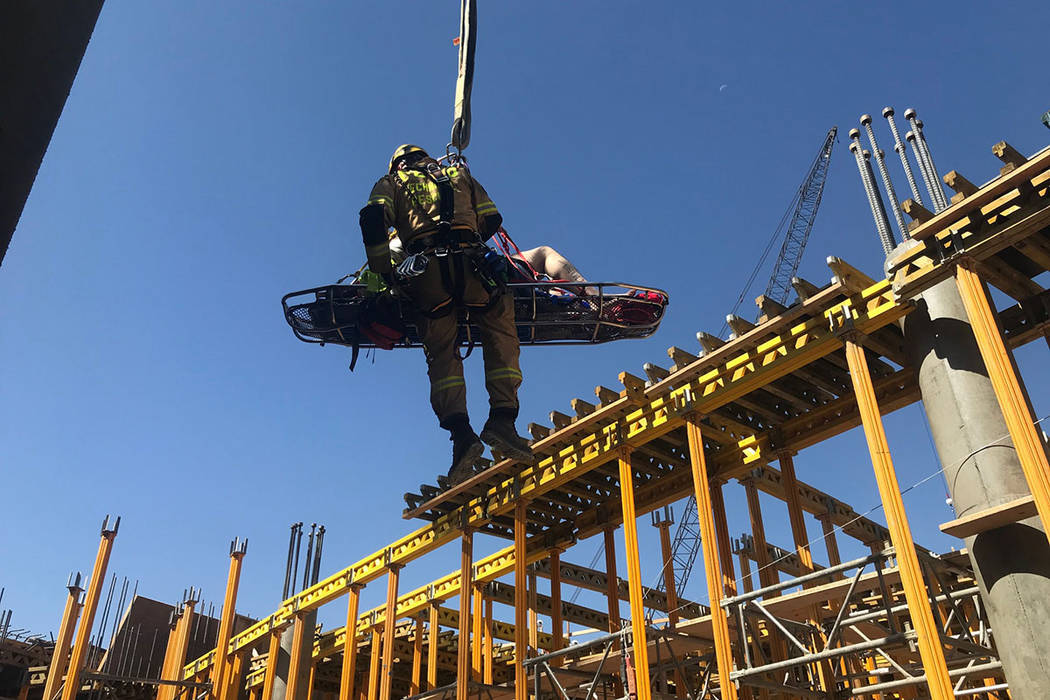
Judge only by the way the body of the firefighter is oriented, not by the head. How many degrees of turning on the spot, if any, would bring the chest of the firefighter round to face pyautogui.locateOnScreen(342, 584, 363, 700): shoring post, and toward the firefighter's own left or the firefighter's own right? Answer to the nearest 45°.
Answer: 0° — they already face it

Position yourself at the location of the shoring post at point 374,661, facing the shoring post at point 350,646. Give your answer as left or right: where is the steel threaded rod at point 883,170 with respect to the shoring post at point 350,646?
left

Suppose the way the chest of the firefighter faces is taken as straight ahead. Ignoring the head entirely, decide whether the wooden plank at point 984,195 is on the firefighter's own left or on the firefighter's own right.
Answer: on the firefighter's own right

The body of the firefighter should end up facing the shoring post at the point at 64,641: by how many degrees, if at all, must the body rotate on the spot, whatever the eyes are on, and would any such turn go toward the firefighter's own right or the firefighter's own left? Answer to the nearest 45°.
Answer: approximately 45° to the firefighter's own left

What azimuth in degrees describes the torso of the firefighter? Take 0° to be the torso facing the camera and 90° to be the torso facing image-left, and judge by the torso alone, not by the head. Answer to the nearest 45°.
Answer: approximately 180°

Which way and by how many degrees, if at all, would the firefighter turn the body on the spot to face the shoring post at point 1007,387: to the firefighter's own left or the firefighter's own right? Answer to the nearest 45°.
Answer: approximately 135° to the firefighter's own right

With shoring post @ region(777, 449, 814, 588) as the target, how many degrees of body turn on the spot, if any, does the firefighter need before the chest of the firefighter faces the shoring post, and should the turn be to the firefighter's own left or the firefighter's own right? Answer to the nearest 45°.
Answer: approximately 90° to the firefighter's own right

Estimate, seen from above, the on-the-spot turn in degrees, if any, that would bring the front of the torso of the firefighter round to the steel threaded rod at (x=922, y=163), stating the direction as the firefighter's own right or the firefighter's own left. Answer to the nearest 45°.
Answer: approximately 90° to the firefighter's own right

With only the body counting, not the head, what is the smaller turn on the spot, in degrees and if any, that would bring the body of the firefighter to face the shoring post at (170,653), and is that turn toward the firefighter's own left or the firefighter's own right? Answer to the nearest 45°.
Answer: approximately 45° to the firefighter's own left

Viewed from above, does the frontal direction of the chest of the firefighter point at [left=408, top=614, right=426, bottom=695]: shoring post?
yes

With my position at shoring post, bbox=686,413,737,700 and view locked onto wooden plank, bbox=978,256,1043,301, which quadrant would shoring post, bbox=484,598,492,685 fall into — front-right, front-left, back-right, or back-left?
back-left

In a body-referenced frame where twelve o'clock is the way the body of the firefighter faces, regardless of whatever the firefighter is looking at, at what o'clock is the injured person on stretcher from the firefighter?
The injured person on stretcher is roughly at 2 o'clock from the firefighter.
